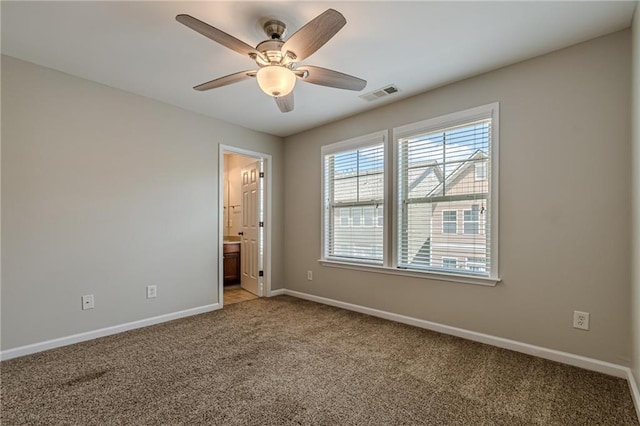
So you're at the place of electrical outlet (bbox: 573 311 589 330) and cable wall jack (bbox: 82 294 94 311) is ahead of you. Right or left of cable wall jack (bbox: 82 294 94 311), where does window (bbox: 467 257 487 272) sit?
right

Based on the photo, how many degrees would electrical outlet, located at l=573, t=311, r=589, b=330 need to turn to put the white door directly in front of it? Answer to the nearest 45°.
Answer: approximately 90° to its right

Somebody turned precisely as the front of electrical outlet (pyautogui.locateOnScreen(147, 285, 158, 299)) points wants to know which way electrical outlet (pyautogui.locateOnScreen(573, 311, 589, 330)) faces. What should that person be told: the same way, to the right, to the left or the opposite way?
to the right

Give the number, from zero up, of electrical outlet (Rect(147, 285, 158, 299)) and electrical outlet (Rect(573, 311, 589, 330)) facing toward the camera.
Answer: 2

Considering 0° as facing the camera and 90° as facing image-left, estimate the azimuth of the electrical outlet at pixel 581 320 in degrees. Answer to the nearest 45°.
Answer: approximately 0°

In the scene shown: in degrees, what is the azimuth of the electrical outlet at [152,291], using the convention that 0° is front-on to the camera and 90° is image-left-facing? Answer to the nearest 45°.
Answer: approximately 0°

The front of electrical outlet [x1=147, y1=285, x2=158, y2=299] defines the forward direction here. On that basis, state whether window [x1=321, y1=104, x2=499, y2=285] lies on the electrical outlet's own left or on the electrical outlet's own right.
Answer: on the electrical outlet's own left
